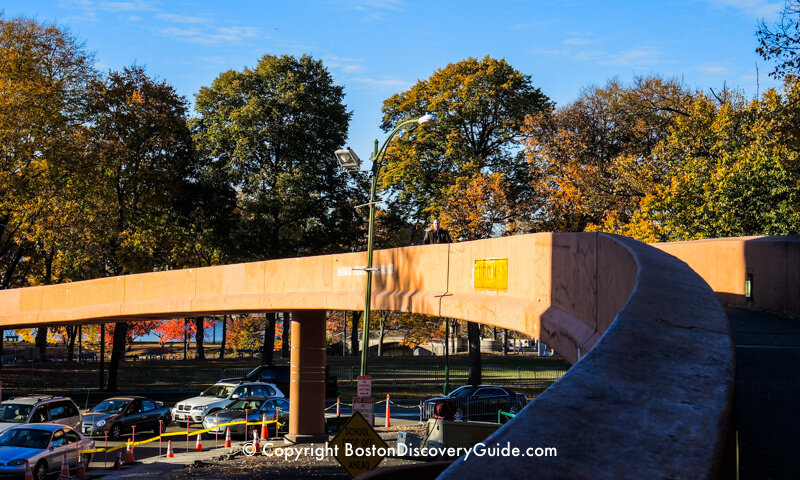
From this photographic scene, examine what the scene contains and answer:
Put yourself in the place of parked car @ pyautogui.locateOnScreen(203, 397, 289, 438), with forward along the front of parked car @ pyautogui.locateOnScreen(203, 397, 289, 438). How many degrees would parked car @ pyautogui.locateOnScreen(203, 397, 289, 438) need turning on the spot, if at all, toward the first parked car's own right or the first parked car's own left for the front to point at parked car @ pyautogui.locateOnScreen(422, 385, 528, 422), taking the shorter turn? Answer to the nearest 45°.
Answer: approximately 135° to the first parked car's own left

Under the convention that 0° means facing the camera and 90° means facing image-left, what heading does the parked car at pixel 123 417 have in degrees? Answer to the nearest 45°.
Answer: approximately 45°

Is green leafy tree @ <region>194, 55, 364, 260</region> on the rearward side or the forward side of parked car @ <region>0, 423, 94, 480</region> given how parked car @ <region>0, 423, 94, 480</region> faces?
on the rearward side

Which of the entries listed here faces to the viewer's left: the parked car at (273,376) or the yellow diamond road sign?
the parked car

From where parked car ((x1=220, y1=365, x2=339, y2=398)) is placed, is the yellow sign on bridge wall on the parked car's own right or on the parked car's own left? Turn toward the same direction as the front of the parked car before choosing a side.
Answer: on the parked car's own left

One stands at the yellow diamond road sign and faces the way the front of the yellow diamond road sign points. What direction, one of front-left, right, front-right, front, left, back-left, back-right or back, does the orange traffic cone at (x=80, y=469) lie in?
back-right

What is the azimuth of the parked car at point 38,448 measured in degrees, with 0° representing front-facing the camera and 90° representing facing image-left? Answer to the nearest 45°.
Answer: approximately 45°

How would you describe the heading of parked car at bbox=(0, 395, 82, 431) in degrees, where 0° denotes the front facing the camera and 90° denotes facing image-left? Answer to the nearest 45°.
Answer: approximately 45°

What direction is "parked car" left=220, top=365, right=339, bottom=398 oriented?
to the viewer's left

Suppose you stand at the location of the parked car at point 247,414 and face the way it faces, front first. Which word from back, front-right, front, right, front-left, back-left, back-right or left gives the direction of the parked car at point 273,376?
back-right

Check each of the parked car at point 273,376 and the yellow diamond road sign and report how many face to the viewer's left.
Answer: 1
